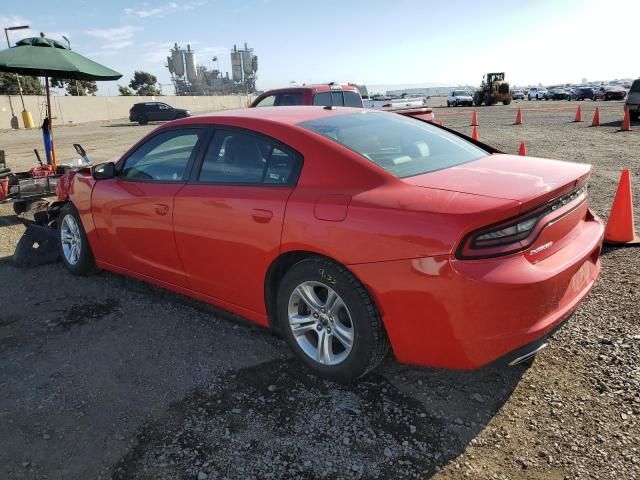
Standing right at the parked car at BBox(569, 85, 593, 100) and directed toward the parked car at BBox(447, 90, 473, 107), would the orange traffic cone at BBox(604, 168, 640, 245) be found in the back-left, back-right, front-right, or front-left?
front-left

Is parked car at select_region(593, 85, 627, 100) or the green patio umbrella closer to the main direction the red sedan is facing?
the green patio umbrella

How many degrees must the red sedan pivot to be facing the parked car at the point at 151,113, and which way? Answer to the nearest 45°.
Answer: approximately 45° to its right

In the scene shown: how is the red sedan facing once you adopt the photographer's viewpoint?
facing away from the viewer and to the left of the viewer

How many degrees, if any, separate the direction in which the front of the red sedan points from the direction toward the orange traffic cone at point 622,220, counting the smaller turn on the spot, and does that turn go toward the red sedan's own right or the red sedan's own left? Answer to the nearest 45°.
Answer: approximately 90° to the red sedan's own right

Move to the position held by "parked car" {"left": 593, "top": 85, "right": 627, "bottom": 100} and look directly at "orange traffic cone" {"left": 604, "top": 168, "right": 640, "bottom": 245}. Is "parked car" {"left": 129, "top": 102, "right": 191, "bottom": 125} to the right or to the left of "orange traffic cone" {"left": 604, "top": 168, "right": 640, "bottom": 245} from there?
right

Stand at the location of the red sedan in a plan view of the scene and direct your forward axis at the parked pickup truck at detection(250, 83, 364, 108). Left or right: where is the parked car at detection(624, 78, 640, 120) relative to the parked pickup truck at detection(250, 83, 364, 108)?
right

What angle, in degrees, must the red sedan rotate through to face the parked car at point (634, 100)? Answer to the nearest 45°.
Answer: approximately 90° to its right

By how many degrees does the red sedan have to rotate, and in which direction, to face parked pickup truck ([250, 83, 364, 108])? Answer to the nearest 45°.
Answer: approximately 45° to its right

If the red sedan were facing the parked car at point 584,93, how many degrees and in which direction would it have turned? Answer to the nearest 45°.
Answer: approximately 90° to its right

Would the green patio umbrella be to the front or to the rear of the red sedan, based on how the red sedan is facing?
to the front

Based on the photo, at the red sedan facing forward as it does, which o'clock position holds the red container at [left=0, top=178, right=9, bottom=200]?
The red container is roughly at 12 o'clock from the red sedan.

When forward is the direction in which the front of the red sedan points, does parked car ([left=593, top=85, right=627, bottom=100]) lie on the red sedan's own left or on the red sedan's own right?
on the red sedan's own right
